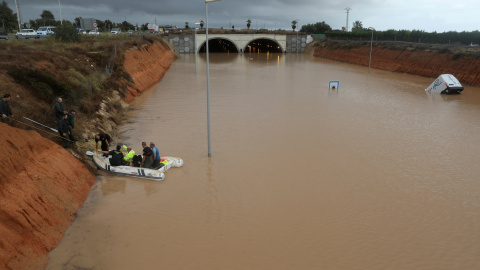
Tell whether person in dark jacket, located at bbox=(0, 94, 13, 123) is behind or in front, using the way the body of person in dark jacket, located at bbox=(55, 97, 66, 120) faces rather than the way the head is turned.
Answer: behind

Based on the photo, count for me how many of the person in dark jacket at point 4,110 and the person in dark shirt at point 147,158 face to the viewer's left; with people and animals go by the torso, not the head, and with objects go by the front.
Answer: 1

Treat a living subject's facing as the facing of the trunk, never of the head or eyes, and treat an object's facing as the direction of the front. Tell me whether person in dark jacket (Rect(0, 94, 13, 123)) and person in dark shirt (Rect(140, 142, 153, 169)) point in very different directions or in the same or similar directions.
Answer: very different directions

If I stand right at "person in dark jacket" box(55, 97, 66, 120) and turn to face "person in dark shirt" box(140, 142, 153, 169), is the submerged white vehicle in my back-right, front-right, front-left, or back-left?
front-left

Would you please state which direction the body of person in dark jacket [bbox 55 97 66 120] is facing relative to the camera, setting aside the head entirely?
to the viewer's right

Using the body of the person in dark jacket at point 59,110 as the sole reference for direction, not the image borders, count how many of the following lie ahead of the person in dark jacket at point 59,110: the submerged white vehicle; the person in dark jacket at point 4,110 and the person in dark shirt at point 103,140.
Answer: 2

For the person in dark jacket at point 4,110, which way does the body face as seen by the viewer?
to the viewer's right

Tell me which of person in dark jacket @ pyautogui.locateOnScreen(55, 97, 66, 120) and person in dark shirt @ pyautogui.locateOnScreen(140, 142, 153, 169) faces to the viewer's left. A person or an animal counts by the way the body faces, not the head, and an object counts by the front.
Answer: person in dark shirt @ pyautogui.locateOnScreen(140, 142, 153, 169)

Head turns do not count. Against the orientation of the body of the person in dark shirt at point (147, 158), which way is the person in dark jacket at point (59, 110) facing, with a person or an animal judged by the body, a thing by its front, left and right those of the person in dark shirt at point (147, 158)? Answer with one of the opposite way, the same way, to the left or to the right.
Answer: the opposite way

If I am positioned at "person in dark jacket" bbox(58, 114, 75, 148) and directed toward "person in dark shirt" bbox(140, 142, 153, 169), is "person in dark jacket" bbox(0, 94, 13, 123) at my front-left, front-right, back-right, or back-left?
back-right

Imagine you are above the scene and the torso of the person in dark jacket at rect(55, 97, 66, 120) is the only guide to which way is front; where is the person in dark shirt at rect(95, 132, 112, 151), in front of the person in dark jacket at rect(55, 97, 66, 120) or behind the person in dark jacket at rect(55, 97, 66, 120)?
in front

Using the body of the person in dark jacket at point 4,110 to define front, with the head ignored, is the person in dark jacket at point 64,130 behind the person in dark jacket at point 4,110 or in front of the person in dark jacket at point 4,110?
in front
